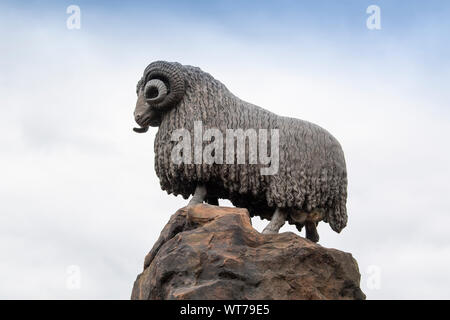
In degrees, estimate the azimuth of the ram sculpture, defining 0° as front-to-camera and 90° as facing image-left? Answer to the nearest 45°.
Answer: approximately 90°
